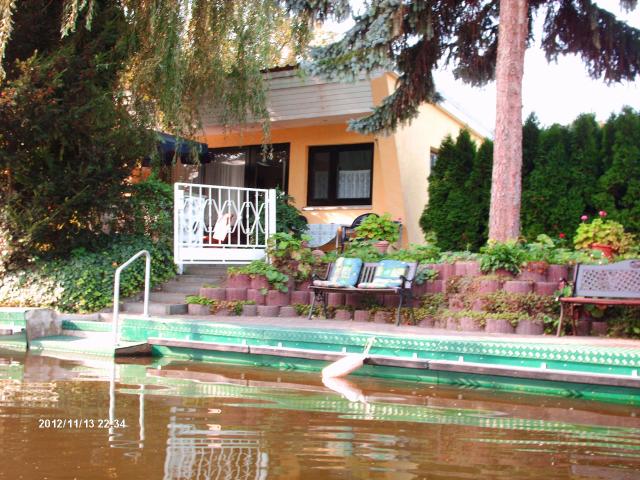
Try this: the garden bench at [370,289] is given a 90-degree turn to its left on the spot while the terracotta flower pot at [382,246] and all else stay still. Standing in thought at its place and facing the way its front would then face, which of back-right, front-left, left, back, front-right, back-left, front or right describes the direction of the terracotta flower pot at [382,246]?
back-left

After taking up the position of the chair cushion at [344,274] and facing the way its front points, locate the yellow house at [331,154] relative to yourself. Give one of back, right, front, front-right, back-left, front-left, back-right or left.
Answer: back-right

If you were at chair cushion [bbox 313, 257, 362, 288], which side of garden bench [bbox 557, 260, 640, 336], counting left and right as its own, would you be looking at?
right

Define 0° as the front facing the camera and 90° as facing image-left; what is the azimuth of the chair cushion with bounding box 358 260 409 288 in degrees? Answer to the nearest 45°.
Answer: approximately 45°

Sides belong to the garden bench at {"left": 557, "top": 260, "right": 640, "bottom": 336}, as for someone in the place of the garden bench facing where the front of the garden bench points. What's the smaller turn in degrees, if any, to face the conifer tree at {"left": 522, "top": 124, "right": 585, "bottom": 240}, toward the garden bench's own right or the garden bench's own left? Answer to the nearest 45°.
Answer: approximately 180°

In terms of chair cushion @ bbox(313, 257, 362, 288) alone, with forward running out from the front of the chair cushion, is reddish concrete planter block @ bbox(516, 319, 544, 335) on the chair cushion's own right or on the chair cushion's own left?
on the chair cushion's own left

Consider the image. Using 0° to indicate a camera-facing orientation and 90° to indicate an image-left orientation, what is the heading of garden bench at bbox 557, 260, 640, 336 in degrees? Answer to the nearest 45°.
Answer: approximately 0°

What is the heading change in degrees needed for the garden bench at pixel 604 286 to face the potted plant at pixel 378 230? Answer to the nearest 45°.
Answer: approximately 135° to its right

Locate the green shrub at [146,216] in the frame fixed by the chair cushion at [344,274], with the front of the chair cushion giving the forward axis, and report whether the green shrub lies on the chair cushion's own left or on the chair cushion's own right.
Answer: on the chair cushion's own right
